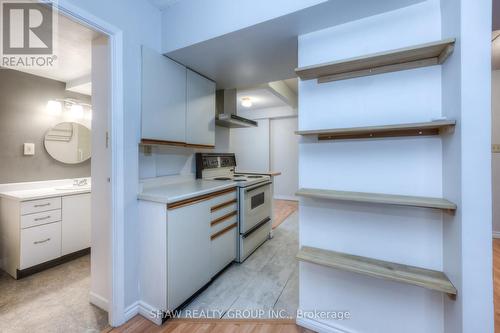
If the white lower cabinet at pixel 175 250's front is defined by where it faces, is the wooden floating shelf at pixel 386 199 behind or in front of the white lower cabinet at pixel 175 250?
in front

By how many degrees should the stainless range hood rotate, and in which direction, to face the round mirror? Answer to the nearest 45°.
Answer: approximately 135° to its right

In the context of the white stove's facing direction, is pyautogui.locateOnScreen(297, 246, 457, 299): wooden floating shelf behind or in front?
in front

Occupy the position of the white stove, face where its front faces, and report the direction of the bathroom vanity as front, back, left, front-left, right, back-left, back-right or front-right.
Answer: back-right

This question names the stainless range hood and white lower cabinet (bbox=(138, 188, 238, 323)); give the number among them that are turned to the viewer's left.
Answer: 0

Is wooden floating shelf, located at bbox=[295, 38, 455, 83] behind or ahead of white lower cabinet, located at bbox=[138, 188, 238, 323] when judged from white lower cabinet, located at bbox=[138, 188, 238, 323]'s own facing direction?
ahead

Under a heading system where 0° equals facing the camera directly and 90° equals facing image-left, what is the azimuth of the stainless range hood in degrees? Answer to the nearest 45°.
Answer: approximately 315°

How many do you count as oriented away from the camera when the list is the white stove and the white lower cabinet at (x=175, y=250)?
0

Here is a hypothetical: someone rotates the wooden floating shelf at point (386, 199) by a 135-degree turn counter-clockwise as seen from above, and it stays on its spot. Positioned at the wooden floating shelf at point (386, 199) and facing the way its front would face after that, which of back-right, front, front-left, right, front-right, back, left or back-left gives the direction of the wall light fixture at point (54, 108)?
back-left
